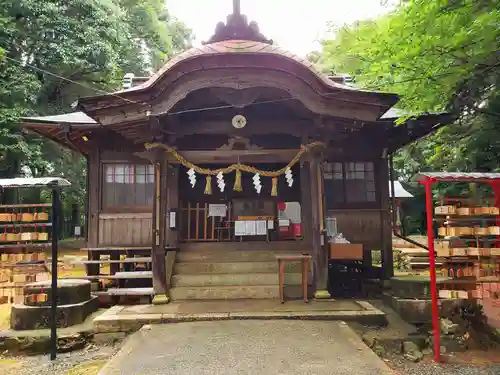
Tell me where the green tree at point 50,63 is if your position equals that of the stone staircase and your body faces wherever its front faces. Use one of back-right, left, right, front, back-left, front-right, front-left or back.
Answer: back-right

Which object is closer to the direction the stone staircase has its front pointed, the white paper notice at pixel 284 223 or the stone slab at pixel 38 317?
the stone slab

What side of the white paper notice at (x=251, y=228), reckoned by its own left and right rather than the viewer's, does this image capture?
front

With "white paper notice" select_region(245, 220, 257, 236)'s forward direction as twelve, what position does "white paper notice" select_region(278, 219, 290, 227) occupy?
"white paper notice" select_region(278, 219, 290, 227) is roughly at 8 o'clock from "white paper notice" select_region(245, 220, 257, 236).

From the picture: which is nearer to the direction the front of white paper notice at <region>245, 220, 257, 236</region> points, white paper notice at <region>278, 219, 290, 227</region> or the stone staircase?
the stone staircase

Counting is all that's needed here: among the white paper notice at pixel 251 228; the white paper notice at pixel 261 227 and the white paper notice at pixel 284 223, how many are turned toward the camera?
3

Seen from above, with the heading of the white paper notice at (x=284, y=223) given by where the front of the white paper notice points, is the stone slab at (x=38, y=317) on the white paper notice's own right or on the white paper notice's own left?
on the white paper notice's own right

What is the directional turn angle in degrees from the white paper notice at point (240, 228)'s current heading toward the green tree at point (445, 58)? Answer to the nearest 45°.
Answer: approximately 45° to its left

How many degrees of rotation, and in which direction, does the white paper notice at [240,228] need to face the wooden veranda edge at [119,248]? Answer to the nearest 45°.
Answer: approximately 90° to its right
